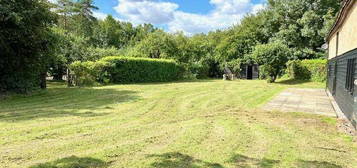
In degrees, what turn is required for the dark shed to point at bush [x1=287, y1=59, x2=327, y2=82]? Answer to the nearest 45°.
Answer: approximately 45° to its left

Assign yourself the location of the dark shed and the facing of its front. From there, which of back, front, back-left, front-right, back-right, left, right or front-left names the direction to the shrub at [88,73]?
front-right

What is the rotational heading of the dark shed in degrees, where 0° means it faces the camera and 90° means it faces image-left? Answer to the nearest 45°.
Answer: approximately 0°

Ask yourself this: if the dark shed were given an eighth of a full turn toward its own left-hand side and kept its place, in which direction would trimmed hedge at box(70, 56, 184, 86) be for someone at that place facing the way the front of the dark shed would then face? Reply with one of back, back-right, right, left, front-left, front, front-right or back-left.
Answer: right

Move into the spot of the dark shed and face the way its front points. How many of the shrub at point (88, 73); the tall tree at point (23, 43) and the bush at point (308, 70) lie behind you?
0

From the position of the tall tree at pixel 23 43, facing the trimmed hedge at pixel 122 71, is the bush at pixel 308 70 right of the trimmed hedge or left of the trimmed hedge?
right

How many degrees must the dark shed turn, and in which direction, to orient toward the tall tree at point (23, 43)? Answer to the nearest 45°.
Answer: approximately 45° to its right
